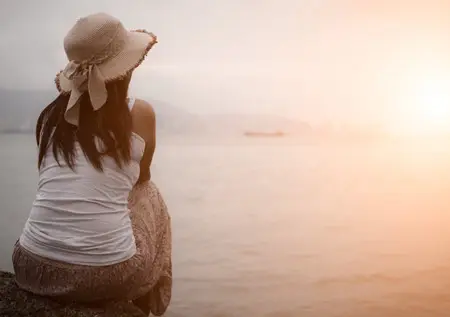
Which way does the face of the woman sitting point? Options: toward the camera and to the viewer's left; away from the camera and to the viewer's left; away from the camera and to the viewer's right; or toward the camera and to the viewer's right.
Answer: away from the camera and to the viewer's right

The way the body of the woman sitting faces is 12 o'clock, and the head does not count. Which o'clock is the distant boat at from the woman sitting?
The distant boat is roughly at 12 o'clock from the woman sitting.

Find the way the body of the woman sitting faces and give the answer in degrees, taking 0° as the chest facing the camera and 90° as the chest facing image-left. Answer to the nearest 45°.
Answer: approximately 225°
